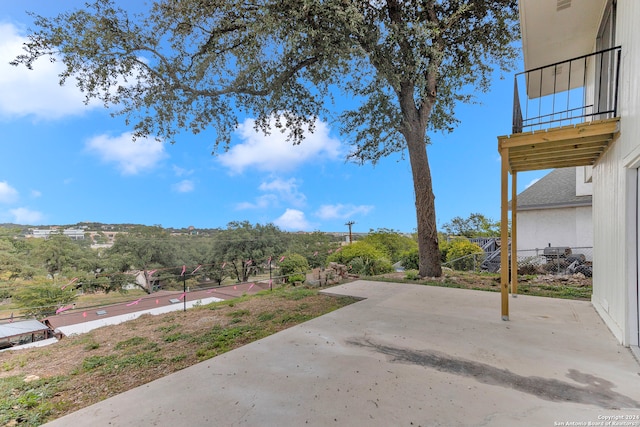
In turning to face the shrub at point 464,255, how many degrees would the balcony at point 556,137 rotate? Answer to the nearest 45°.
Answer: approximately 90° to its right

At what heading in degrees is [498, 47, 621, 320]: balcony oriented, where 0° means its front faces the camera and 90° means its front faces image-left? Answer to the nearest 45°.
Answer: approximately 90°

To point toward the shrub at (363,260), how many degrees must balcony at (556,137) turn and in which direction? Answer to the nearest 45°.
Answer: approximately 45° to its right

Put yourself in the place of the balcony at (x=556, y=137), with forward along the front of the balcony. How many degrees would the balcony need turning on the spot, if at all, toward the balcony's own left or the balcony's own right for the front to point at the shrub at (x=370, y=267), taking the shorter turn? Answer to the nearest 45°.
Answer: approximately 45° to the balcony's own right

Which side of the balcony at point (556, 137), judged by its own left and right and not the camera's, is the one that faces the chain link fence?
right
